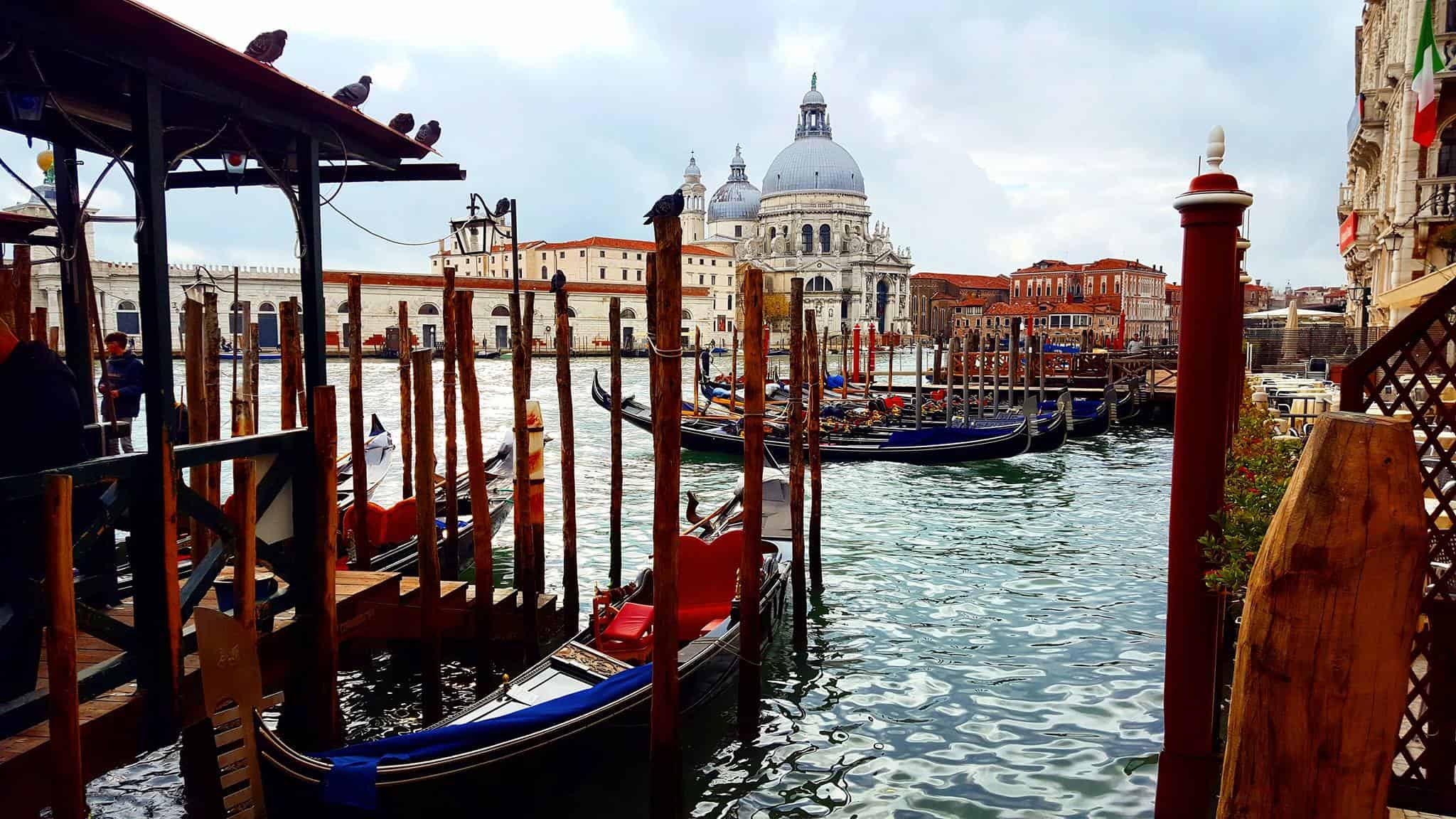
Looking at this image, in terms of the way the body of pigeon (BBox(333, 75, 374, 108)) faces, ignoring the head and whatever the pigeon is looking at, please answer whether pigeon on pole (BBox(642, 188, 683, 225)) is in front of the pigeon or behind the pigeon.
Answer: in front

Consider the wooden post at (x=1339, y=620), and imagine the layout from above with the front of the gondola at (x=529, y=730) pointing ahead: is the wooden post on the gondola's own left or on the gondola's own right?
on the gondola's own left

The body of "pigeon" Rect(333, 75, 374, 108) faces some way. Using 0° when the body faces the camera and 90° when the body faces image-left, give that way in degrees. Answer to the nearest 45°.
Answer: approximately 270°

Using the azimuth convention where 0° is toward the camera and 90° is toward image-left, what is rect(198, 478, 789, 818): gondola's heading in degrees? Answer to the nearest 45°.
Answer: approximately 45°

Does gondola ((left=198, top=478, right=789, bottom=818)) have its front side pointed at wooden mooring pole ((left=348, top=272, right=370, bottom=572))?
no

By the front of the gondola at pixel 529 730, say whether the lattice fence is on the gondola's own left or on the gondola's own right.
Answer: on the gondola's own left
